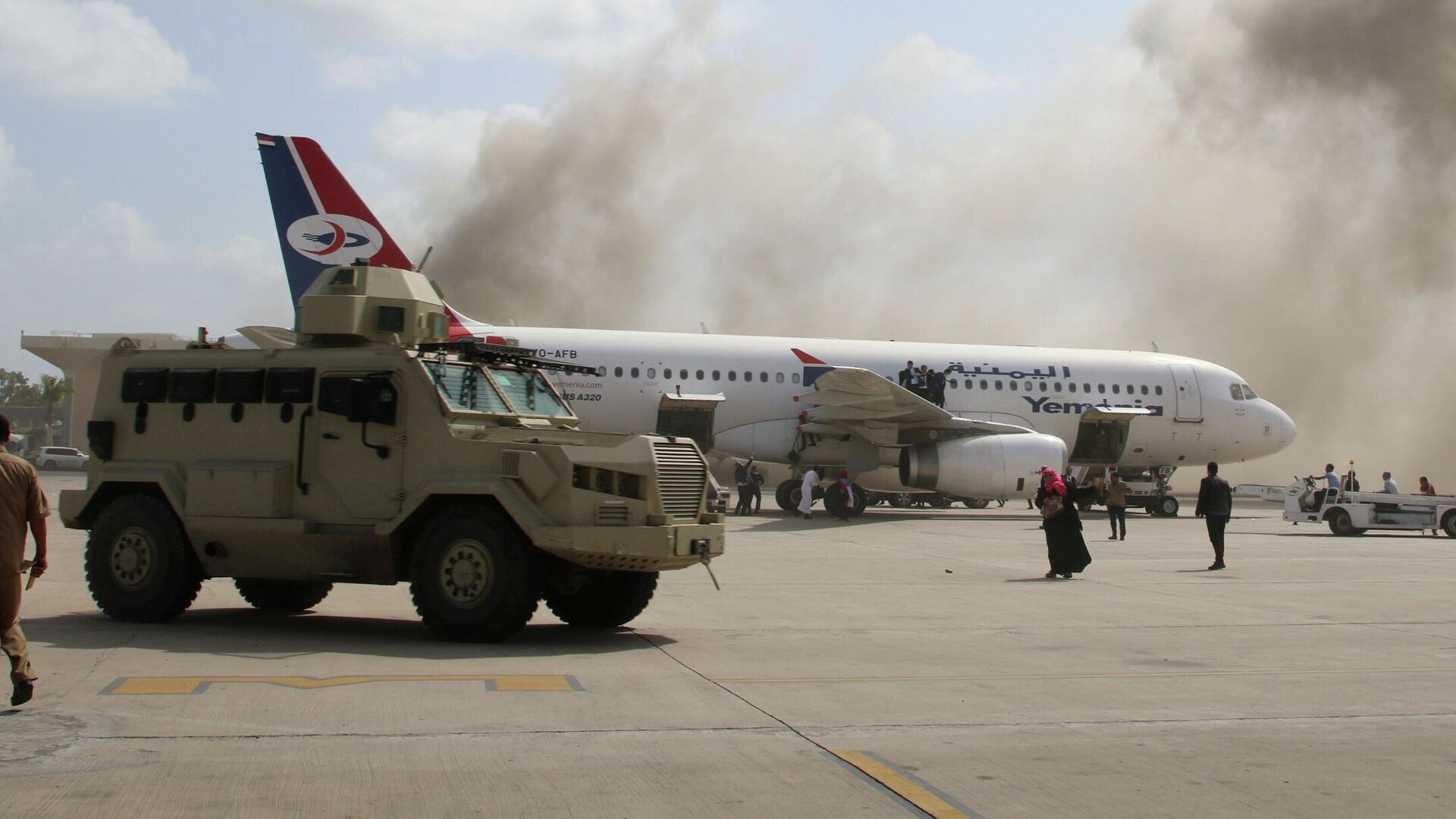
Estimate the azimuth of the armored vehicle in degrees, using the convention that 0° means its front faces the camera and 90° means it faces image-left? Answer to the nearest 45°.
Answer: approximately 315°

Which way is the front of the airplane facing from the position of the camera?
facing to the right of the viewer
